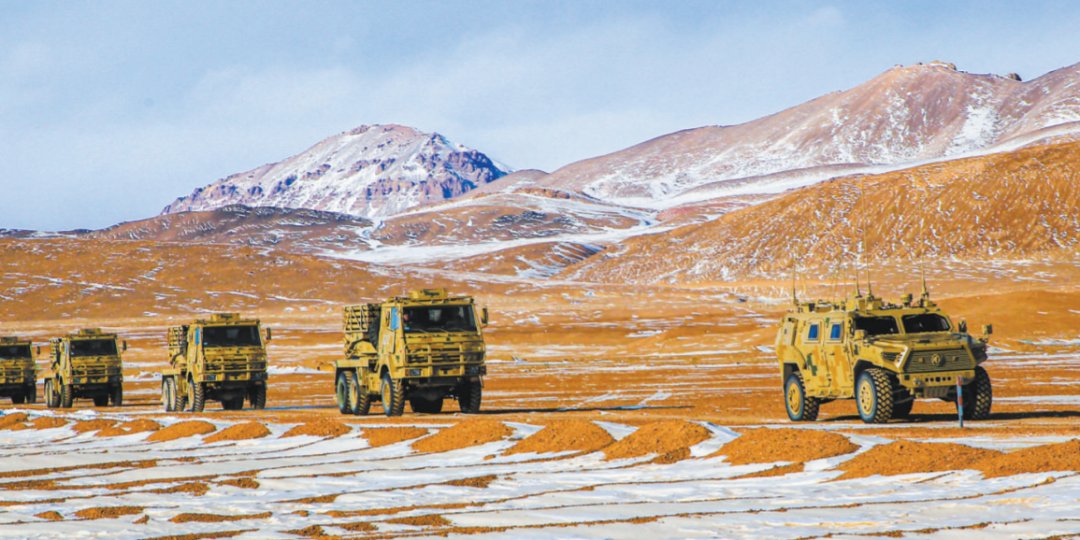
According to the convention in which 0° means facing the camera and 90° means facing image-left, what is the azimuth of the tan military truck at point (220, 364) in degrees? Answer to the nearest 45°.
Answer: approximately 315°

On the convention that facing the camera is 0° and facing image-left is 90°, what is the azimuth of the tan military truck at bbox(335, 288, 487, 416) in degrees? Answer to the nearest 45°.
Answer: approximately 315°

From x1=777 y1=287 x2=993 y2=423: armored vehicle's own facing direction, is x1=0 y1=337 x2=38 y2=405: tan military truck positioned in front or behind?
behind
